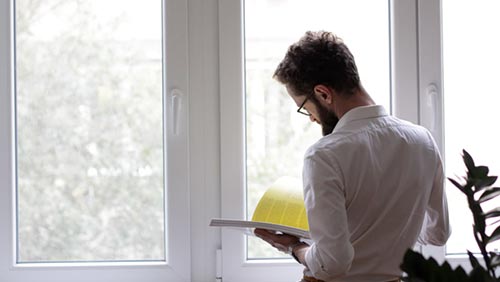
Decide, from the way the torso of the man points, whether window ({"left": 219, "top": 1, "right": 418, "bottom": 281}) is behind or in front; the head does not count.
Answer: in front

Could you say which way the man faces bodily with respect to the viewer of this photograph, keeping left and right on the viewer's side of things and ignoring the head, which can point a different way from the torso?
facing away from the viewer and to the left of the viewer

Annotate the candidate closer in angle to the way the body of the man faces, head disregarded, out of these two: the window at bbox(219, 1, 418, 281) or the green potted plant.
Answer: the window

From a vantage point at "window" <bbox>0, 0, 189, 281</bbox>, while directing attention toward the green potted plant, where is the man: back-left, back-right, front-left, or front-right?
front-left

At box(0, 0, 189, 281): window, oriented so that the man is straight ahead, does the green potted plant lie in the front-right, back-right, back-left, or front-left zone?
front-right

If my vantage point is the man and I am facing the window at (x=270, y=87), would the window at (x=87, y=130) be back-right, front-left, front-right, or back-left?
front-left

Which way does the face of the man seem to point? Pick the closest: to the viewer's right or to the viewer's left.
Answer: to the viewer's left

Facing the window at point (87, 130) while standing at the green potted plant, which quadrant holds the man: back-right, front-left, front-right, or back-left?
front-right
